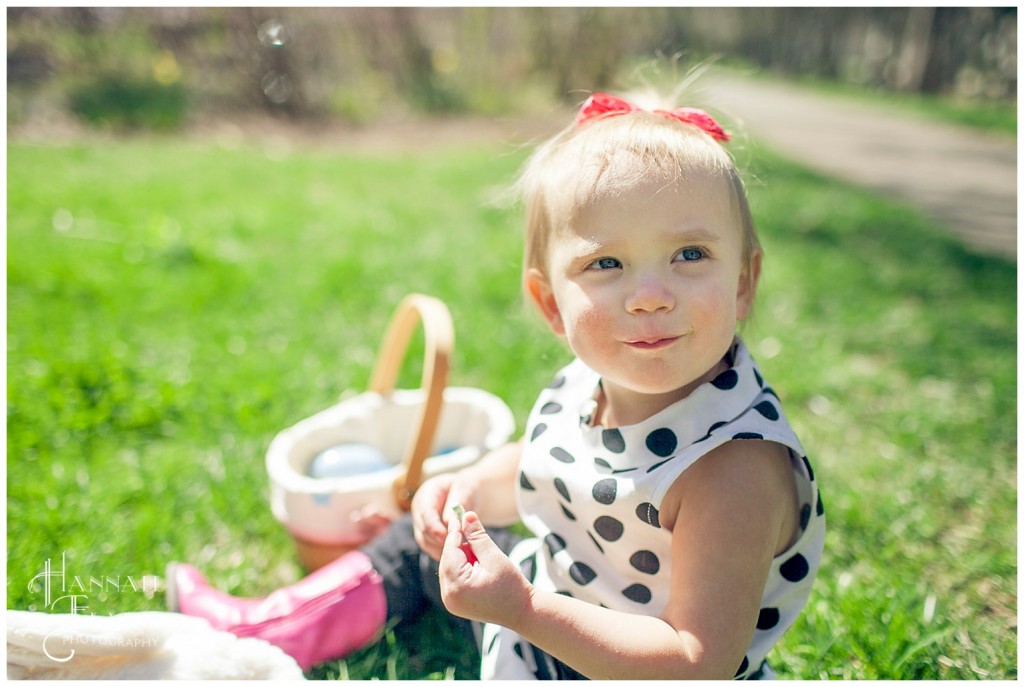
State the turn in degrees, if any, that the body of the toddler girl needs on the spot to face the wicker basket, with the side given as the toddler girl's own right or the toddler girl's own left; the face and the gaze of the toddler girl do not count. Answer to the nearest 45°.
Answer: approximately 90° to the toddler girl's own right

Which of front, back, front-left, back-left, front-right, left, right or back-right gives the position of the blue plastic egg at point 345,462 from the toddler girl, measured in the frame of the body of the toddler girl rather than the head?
right

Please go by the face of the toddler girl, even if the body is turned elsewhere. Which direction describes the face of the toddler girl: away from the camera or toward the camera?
toward the camera
